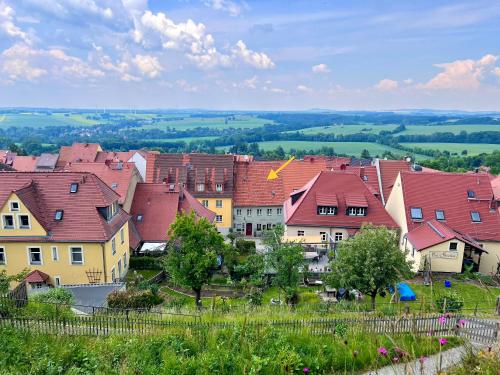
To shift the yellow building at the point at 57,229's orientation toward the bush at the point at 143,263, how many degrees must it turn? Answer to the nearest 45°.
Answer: approximately 135° to its left

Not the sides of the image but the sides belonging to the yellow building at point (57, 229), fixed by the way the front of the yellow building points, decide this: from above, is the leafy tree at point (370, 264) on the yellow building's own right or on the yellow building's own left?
on the yellow building's own left

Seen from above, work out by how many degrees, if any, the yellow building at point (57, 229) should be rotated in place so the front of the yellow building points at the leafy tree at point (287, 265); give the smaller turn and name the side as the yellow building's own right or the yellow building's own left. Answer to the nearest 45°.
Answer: approximately 45° to the yellow building's own left

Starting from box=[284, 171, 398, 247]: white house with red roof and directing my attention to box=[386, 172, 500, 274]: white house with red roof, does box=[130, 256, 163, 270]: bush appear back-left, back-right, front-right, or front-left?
back-right

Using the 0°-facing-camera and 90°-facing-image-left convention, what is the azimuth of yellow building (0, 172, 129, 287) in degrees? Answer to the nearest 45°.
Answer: approximately 0°

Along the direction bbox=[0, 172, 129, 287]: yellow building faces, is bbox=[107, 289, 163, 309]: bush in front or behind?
in front

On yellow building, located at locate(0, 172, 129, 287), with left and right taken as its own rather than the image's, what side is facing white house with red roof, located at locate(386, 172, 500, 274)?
left
